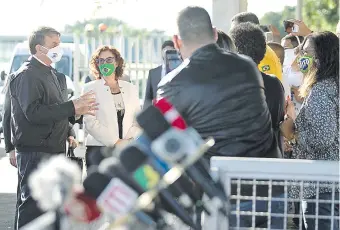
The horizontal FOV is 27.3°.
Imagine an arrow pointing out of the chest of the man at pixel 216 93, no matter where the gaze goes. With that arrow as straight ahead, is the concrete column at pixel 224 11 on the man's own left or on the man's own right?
on the man's own right

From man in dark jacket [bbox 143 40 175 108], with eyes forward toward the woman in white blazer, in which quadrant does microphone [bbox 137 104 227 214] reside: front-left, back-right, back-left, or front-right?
back-left

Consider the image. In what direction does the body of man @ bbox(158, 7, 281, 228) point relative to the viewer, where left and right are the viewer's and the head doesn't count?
facing away from the viewer and to the left of the viewer

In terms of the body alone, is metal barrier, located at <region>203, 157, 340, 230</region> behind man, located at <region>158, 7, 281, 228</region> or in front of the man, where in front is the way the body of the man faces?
behind
